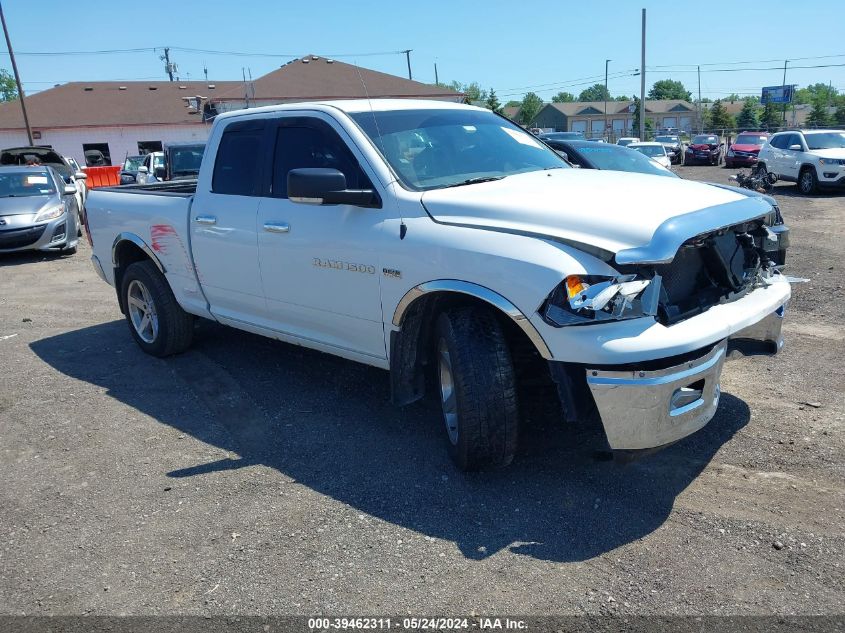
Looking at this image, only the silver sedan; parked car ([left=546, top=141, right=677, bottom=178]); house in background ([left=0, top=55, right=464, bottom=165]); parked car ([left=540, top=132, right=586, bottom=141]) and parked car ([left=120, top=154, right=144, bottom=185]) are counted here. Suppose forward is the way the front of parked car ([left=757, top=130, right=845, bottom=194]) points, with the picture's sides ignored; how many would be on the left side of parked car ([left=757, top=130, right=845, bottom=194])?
0

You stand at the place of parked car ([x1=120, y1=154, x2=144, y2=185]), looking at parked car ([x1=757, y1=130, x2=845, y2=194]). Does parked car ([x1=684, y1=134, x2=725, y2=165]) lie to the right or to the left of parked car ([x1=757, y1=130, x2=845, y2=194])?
left

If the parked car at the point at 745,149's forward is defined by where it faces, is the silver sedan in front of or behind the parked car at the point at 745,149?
in front

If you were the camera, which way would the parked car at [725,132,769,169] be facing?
facing the viewer and to the left of the viewer

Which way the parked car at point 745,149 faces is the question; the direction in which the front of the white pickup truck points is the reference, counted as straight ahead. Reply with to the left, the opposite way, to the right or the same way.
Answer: to the right

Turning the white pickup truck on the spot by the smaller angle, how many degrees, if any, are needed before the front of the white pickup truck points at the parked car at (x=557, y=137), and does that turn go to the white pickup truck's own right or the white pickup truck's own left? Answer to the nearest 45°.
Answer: approximately 135° to the white pickup truck's own left

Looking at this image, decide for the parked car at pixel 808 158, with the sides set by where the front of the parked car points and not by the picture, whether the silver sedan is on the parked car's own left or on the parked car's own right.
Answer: on the parked car's own right

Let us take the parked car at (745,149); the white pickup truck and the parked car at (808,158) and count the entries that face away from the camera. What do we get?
0

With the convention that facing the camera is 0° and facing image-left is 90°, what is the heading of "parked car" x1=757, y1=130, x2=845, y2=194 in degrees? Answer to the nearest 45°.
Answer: approximately 315°

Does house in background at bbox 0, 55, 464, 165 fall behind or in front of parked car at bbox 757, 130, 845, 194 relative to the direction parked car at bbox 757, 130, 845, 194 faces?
behind

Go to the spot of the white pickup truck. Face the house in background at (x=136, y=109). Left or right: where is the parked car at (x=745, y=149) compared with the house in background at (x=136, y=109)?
right

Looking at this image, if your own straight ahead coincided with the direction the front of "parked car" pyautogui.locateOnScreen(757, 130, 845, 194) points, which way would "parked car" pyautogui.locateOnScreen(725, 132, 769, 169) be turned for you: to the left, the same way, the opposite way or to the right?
to the right

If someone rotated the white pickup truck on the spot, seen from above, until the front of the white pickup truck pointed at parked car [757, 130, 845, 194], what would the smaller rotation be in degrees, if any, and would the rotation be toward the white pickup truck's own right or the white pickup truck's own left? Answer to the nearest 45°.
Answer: approximately 90° to the white pickup truck's own left

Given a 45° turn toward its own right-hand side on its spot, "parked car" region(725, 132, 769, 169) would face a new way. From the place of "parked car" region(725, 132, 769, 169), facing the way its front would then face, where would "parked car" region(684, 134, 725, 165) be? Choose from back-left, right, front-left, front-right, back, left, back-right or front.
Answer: front-right

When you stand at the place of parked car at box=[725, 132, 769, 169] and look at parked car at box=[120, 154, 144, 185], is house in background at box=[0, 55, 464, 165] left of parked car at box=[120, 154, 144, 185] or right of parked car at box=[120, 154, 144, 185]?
right

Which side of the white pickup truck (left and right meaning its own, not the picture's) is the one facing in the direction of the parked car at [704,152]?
left
